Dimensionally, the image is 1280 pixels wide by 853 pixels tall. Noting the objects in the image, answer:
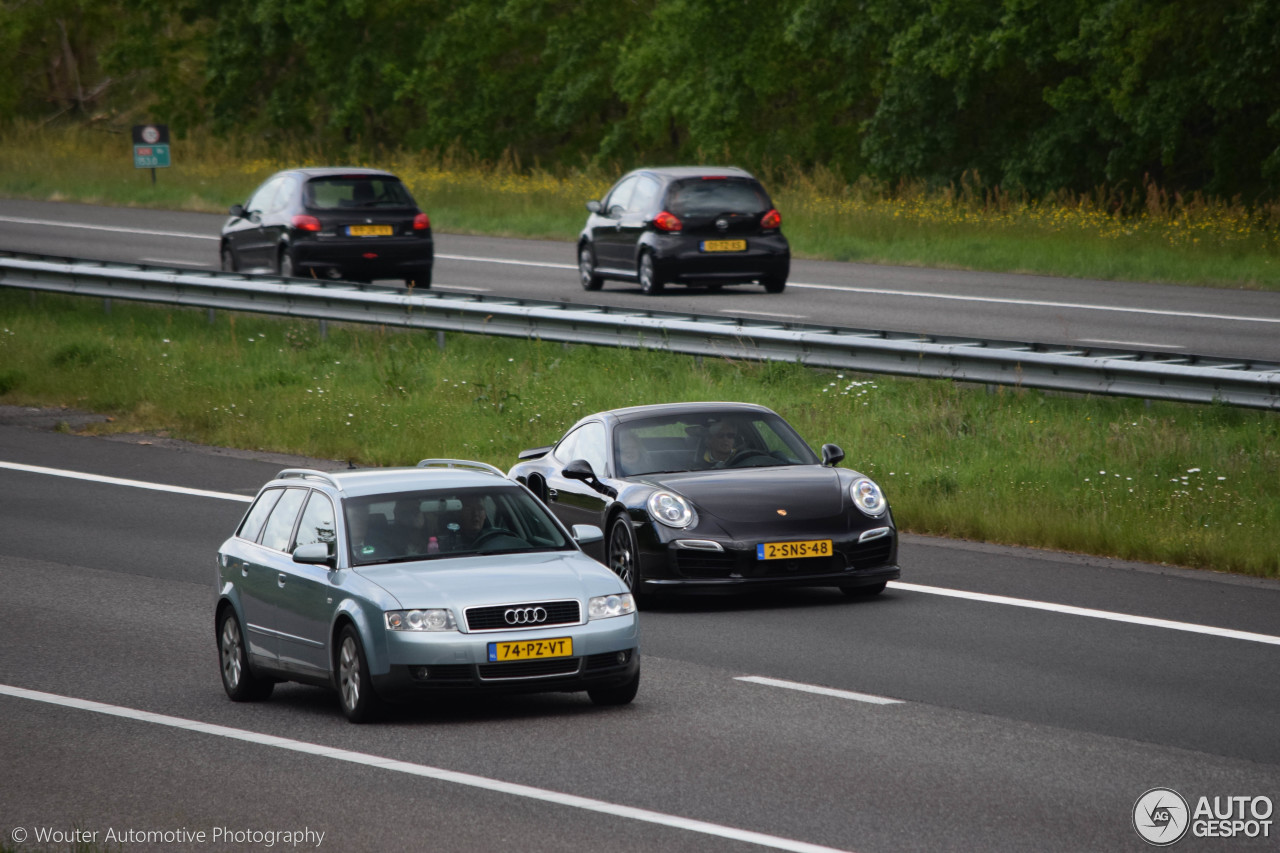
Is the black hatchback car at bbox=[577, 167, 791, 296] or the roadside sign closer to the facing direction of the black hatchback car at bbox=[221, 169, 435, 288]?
the roadside sign

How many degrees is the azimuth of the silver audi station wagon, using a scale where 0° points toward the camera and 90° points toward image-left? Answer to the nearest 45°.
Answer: approximately 315°

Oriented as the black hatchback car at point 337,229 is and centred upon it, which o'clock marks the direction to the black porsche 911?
The black porsche 911 is roughly at 7 o'clock from the black hatchback car.

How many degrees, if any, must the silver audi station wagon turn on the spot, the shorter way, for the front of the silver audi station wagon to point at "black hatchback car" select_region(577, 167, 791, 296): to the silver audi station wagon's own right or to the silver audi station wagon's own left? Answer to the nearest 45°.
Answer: approximately 135° to the silver audi station wagon's own left

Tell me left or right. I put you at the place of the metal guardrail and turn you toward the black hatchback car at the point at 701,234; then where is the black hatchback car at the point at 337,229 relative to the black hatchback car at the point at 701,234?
left

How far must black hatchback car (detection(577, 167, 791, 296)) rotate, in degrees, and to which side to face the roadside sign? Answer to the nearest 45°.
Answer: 0° — it already faces it

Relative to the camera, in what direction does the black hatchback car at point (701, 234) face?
facing away from the viewer and to the left of the viewer

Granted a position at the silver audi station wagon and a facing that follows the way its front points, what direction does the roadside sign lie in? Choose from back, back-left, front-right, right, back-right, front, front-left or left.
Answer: back-left

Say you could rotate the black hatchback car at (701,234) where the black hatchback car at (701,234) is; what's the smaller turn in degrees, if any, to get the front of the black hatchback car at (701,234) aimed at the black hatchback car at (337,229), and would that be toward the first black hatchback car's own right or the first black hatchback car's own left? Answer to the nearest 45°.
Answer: approximately 45° to the first black hatchback car's own left
